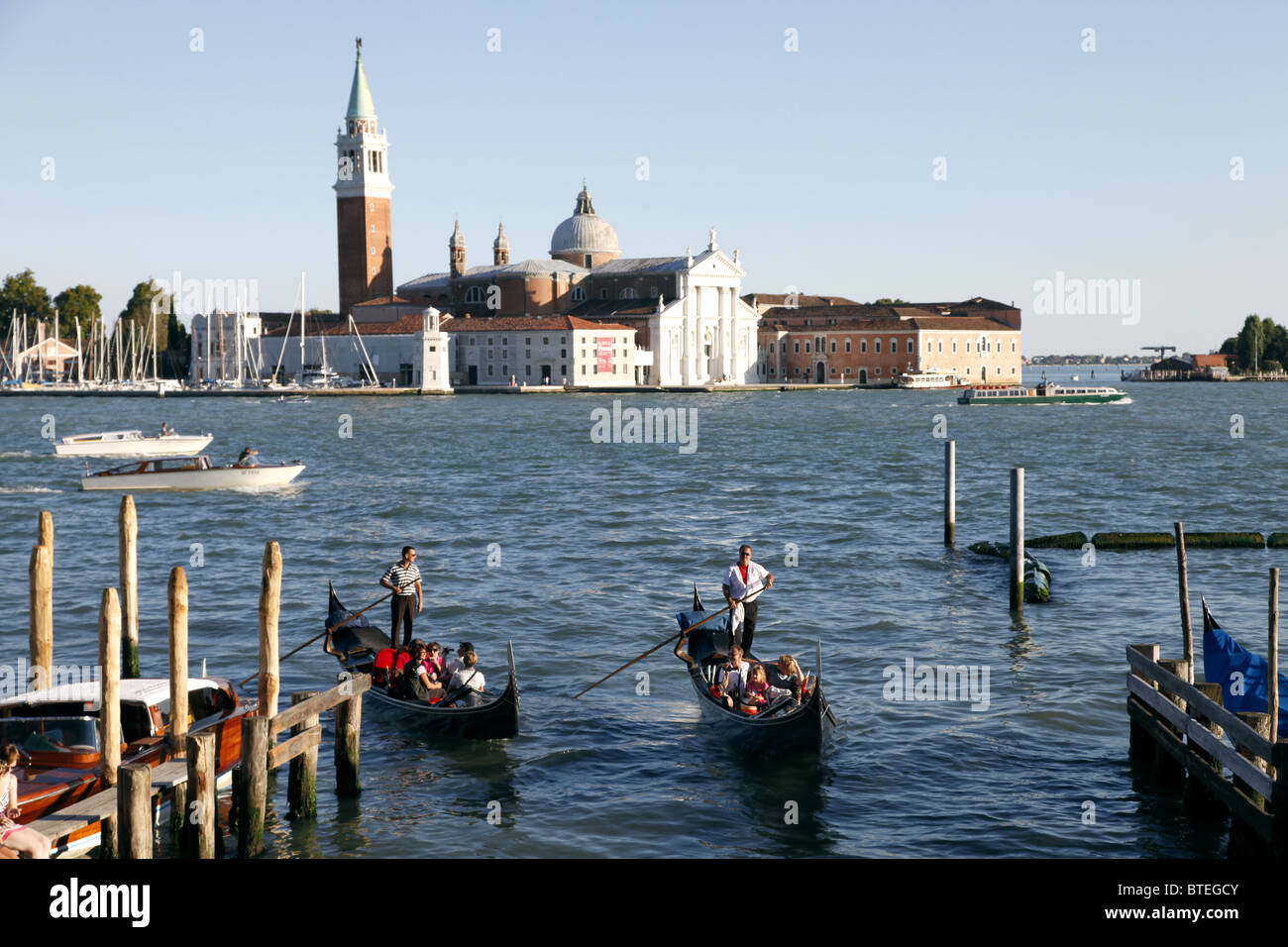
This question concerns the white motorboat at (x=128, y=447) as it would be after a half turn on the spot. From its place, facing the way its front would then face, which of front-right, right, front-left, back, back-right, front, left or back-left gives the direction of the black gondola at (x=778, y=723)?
left

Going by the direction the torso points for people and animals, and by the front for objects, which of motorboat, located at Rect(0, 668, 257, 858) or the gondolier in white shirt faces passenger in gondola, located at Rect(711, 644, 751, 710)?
the gondolier in white shirt

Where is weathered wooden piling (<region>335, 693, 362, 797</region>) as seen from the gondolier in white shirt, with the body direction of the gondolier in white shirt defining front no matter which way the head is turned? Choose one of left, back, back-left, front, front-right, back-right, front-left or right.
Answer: front-right

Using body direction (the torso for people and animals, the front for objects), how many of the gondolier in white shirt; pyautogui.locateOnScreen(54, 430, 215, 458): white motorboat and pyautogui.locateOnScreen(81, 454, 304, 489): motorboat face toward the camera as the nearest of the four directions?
1

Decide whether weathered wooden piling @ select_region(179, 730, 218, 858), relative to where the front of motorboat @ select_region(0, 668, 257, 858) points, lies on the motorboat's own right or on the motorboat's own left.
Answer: on the motorboat's own left

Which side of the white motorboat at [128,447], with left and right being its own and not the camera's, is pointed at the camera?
right

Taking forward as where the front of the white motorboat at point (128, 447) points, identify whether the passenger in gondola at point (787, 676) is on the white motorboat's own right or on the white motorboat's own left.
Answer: on the white motorboat's own right

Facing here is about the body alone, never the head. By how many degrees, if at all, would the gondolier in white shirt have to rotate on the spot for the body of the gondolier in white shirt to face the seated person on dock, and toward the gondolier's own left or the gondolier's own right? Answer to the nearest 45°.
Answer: approximately 45° to the gondolier's own right

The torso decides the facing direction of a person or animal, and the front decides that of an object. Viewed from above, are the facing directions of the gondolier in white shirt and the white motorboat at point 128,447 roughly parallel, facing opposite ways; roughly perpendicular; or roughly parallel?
roughly perpendicular

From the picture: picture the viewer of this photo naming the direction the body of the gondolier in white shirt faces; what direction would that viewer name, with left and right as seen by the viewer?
facing the viewer

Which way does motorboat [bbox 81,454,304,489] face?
to the viewer's right

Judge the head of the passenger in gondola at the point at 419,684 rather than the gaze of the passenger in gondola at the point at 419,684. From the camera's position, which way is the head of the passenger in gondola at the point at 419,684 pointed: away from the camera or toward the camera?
toward the camera

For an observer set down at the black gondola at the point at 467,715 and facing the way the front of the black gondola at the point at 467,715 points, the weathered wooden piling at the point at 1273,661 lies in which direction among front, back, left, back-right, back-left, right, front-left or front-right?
front

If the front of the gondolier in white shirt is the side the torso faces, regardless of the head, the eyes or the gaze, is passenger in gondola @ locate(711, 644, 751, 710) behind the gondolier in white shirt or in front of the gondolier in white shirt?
in front

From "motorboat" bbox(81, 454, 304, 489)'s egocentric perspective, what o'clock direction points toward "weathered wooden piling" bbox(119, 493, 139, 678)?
The weathered wooden piling is roughly at 3 o'clock from the motorboat.
